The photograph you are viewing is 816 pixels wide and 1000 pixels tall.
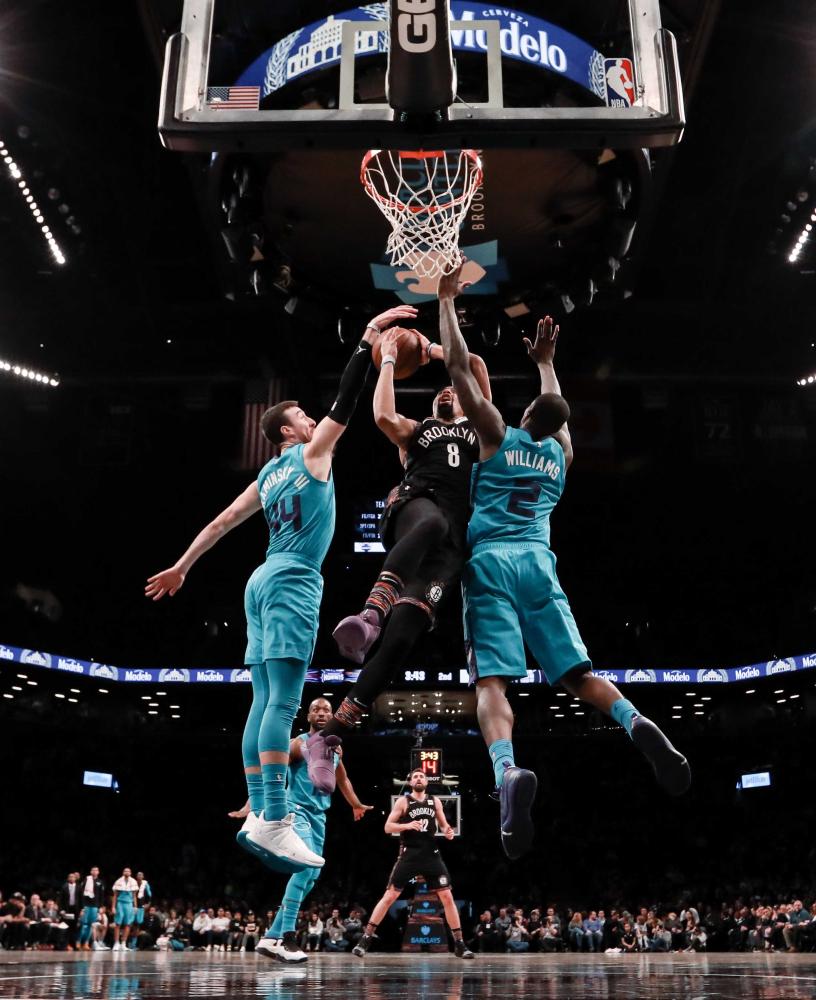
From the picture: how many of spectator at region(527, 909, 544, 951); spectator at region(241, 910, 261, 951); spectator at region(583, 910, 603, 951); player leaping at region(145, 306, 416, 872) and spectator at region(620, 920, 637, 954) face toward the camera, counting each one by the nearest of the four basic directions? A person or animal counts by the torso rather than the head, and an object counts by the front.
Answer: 4

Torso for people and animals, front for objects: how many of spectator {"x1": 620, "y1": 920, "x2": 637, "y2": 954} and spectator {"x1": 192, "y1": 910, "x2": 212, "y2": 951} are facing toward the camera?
2

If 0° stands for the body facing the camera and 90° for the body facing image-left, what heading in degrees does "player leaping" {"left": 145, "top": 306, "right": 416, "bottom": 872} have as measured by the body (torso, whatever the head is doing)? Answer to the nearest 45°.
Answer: approximately 225°

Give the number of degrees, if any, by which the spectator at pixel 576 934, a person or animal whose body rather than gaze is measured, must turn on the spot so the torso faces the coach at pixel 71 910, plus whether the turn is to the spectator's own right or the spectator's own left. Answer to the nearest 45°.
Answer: approximately 45° to the spectator's own right

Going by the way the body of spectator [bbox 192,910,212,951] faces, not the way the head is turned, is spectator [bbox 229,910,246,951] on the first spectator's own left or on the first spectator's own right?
on the first spectator's own left

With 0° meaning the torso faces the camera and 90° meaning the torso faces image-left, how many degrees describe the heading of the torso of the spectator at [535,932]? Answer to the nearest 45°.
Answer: approximately 0°

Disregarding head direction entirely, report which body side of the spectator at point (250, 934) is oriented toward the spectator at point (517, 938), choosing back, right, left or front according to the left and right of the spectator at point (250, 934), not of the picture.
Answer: left

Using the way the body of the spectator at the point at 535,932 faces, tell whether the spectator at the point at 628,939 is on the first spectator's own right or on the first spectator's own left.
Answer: on the first spectator's own left
